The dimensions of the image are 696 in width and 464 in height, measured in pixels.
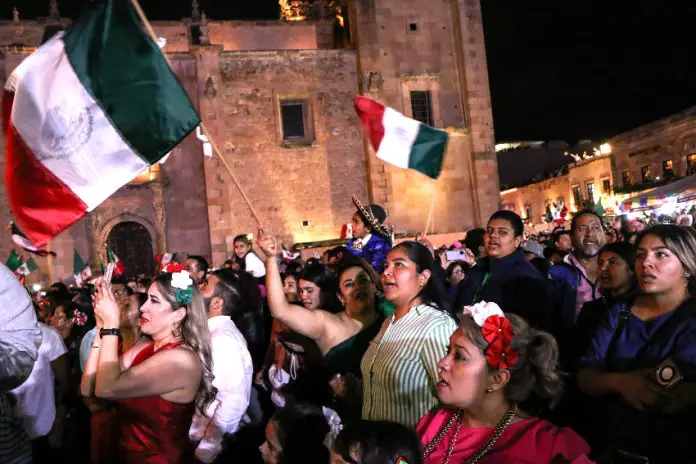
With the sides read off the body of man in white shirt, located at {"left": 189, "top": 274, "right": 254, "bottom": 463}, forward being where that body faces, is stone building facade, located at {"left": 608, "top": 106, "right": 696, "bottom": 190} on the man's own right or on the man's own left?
on the man's own right

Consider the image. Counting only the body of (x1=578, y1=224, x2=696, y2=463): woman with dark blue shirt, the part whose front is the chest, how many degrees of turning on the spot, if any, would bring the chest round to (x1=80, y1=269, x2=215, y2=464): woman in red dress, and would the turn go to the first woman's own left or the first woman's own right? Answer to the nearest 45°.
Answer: approximately 45° to the first woman's own right

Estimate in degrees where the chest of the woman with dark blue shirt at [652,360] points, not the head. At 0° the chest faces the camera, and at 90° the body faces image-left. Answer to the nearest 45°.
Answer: approximately 45°

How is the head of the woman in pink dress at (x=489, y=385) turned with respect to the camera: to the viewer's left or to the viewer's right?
to the viewer's left

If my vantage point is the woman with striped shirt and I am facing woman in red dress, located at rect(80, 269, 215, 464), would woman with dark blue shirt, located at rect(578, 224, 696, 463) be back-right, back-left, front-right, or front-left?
back-left

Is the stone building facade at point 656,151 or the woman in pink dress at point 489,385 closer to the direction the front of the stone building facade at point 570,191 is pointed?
the woman in pink dress

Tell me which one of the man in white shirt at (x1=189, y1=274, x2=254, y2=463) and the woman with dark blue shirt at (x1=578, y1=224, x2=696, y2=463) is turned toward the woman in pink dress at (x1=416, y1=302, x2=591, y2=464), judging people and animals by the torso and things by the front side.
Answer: the woman with dark blue shirt

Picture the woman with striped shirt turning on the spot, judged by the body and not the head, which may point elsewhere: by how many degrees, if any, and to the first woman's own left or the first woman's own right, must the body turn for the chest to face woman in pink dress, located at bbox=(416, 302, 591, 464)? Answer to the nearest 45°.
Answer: approximately 90° to the first woman's own left

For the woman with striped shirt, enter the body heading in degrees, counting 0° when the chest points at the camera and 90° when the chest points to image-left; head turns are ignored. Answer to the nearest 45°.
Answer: approximately 45°
